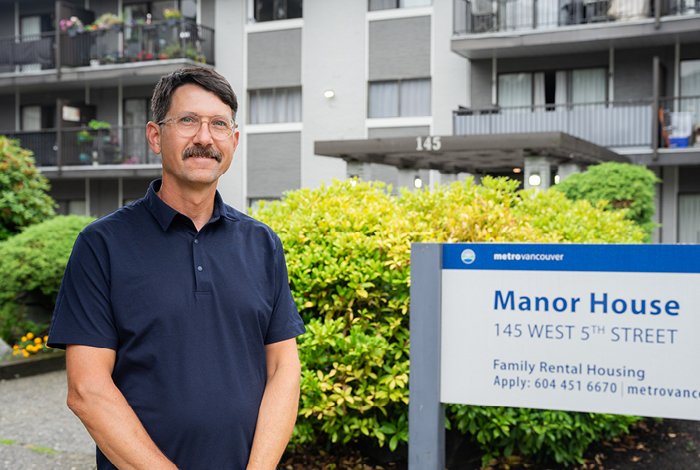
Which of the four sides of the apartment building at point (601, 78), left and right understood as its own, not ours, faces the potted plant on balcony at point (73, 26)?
right

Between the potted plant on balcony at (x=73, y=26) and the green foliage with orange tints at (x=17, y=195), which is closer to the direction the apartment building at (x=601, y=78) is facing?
the green foliage with orange tints

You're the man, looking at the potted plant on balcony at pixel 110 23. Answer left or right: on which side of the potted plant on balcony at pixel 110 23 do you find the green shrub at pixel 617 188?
right

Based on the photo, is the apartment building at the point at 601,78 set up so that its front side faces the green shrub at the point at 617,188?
yes

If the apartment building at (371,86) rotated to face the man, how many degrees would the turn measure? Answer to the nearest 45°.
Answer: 0° — it already faces them

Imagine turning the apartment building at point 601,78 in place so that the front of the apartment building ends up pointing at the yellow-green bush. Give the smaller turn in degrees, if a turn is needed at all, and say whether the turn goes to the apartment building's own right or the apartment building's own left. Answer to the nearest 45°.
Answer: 0° — it already faces it

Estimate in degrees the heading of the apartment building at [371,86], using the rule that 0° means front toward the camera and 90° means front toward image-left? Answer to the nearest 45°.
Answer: approximately 0°

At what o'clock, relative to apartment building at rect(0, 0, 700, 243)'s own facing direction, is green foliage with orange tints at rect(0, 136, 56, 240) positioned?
The green foliage with orange tints is roughly at 1 o'clock from the apartment building.

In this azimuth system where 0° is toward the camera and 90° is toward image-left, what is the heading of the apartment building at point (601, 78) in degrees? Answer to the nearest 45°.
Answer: approximately 0°
